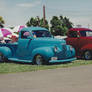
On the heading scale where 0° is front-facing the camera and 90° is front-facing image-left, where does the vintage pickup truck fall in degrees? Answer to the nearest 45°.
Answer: approximately 315°

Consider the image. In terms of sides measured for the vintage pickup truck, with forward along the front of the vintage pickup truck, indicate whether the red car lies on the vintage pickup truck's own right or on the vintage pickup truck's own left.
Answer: on the vintage pickup truck's own left
